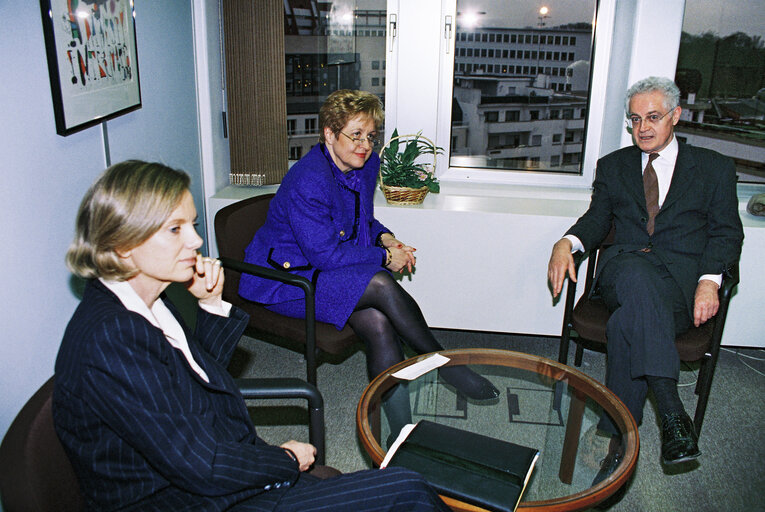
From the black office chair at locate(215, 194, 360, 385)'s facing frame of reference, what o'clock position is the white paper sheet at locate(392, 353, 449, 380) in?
The white paper sheet is roughly at 12 o'clock from the black office chair.

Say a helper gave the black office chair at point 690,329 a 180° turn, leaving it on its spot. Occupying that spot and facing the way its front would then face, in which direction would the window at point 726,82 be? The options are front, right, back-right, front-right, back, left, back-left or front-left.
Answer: front-left

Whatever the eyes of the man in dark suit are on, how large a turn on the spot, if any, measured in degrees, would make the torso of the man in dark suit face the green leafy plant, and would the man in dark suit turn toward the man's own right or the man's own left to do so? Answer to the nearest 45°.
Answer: approximately 45° to the man's own right

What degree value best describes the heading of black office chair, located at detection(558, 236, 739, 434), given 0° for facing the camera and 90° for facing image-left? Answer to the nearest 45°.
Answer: approximately 45°

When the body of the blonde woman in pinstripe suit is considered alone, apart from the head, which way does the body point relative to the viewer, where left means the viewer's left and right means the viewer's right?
facing to the right of the viewer

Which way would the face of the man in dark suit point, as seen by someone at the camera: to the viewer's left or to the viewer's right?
to the viewer's left

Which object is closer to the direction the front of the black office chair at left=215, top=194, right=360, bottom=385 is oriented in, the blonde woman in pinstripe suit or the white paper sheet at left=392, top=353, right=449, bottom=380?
the white paper sheet

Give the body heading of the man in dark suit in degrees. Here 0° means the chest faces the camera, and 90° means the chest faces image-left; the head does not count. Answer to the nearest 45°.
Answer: approximately 45°

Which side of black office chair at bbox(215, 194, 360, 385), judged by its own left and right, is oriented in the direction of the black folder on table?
front

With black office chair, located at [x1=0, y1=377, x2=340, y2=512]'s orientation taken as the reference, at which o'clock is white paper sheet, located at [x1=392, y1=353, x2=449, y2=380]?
The white paper sheet is roughly at 11 o'clock from the black office chair.

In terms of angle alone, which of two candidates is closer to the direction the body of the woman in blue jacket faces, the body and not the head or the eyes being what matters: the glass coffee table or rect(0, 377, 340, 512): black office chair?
the glass coffee table
